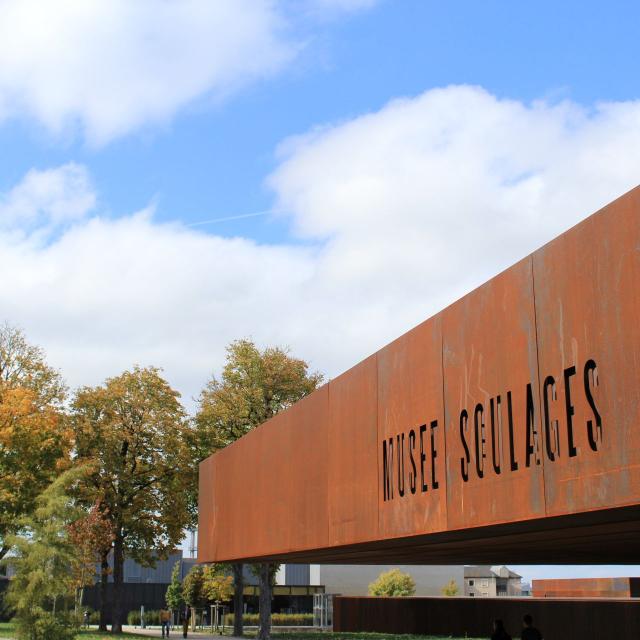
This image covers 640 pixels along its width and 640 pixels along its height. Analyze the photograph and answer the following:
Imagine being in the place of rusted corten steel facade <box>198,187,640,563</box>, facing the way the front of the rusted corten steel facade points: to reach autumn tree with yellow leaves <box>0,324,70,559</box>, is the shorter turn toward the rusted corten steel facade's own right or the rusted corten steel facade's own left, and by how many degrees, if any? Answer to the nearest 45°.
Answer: approximately 90° to the rusted corten steel facade's own right

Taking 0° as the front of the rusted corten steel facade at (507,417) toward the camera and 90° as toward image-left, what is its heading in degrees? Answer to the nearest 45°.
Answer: approximately 45°

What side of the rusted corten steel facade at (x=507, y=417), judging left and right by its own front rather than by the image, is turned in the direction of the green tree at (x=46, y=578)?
right

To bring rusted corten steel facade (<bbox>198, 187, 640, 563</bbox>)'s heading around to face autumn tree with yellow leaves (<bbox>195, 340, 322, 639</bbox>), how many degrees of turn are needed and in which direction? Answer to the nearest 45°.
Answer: approximately 135° to its right

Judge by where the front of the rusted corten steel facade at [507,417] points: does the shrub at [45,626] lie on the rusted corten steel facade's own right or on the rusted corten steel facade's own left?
on the rusted corten steel facade's own right

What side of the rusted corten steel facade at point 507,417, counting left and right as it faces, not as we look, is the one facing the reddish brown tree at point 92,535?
right
